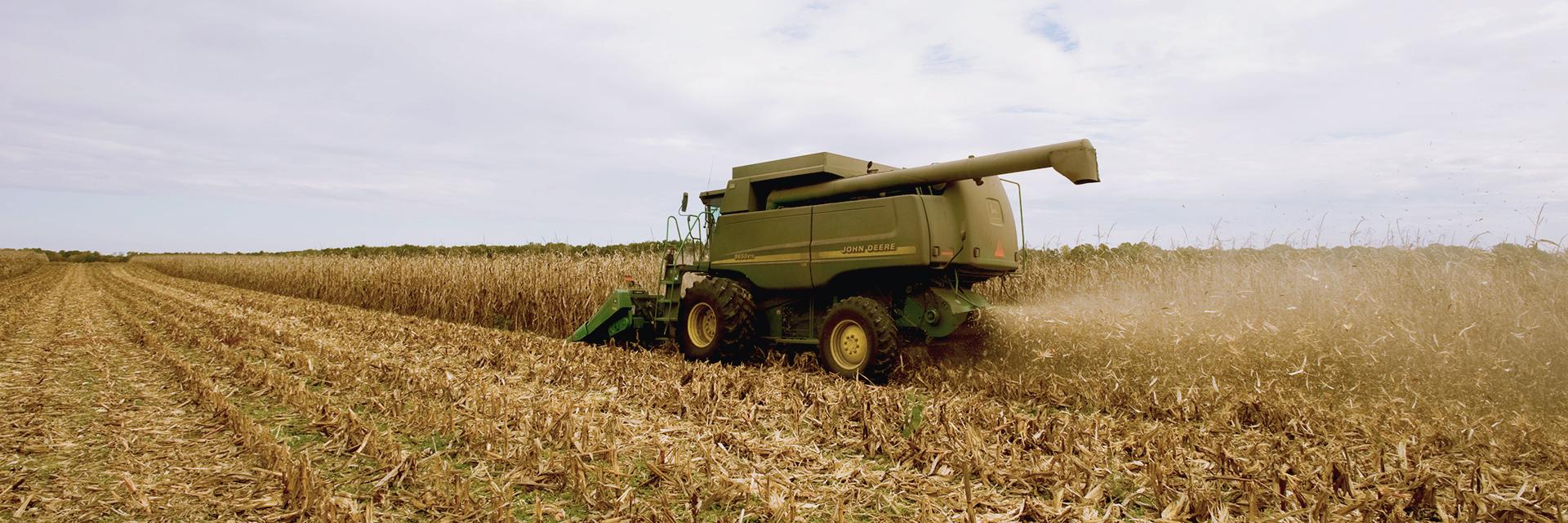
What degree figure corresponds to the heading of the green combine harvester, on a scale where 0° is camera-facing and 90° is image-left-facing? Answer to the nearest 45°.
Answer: approximately 135°
